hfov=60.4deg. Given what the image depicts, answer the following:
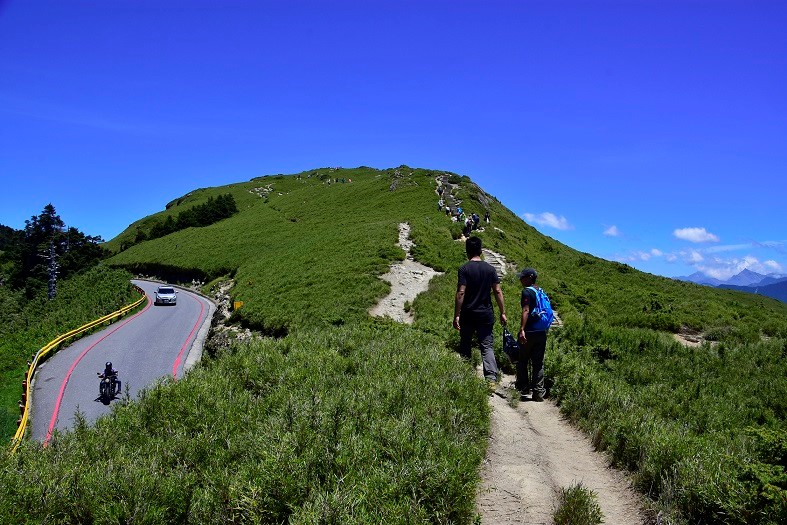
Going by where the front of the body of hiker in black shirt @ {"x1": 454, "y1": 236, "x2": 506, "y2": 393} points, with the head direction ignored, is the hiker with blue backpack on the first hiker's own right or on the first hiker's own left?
on the first hiker's own right

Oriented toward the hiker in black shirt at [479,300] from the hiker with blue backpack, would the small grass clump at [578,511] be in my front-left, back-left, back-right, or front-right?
back-left

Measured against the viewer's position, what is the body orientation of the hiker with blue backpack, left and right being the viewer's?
facing away from the viewer and to the left of the viewer

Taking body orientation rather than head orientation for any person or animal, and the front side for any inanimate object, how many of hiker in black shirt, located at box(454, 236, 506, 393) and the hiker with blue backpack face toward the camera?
0

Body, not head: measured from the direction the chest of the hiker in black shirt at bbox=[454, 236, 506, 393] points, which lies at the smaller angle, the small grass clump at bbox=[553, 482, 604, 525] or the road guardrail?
the road guardrail

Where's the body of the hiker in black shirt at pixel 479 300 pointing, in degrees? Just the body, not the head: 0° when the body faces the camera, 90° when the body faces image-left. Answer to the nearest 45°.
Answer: approximately 180°

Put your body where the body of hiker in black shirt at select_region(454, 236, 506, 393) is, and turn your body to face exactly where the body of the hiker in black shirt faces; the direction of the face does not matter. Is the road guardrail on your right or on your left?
on your left

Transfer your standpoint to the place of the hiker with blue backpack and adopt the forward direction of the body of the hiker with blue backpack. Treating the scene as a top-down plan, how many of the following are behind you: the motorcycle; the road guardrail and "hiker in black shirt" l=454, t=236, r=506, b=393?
0

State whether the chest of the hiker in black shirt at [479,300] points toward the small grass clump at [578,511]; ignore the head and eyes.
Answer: no

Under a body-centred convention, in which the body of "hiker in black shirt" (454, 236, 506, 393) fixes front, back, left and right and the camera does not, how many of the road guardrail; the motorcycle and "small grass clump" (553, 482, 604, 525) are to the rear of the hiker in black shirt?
1

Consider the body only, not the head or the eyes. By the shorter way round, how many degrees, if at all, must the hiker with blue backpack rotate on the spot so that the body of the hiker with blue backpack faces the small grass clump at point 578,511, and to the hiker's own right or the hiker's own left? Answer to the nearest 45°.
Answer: approximately 135° to the hiker's own left
